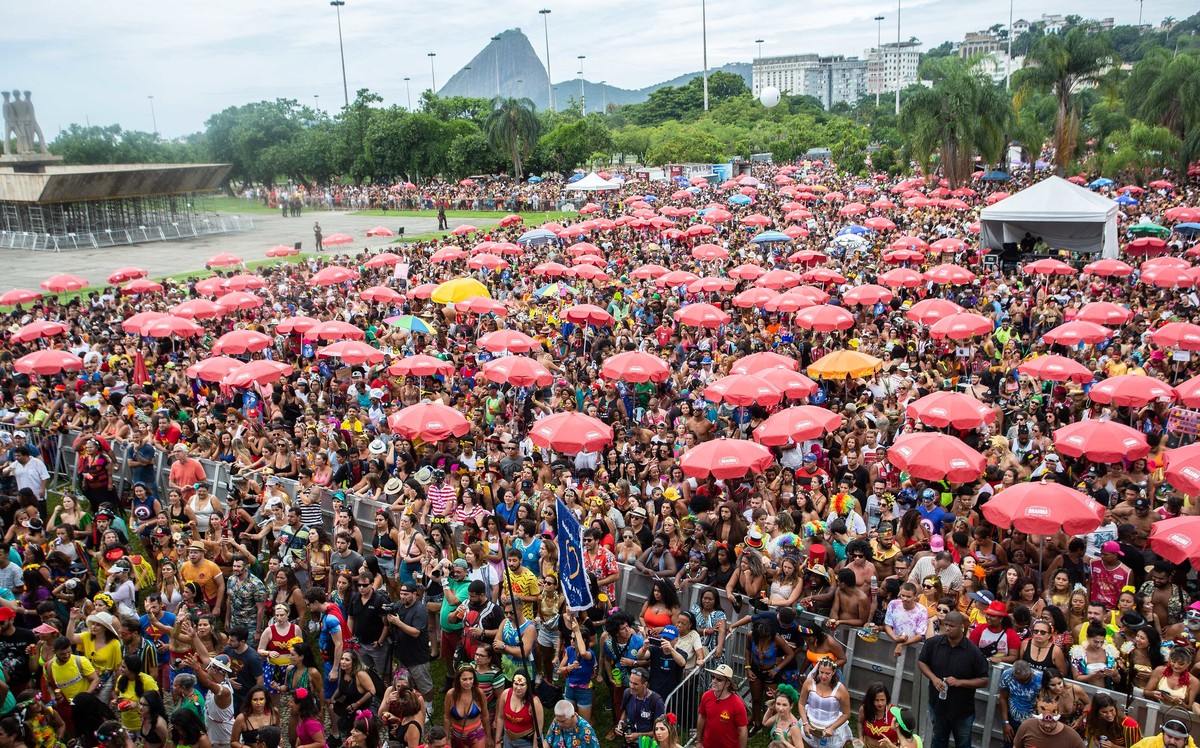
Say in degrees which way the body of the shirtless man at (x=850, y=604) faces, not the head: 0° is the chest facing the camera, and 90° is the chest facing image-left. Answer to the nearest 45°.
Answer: approximately 45°

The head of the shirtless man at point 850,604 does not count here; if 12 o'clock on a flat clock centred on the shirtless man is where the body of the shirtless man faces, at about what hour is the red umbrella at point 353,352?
The red umbrella is roughly at 3 o'clock from the shirtless man.

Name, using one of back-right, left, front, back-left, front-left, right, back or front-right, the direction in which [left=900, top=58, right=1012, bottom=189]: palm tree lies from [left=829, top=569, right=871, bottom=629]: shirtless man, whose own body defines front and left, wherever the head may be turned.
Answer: back-right

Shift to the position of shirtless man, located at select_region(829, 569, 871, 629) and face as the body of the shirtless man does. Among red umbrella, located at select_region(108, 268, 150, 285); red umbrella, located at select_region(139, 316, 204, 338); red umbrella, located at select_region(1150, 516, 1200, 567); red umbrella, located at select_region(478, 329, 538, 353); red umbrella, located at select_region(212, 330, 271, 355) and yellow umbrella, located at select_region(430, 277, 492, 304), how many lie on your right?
5

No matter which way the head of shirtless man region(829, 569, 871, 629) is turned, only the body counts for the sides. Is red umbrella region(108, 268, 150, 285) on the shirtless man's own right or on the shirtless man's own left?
on the shirtless man's own right

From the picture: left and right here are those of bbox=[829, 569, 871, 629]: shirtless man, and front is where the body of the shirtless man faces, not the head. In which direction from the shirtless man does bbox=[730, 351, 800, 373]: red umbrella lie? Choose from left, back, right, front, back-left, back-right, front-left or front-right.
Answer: back-right

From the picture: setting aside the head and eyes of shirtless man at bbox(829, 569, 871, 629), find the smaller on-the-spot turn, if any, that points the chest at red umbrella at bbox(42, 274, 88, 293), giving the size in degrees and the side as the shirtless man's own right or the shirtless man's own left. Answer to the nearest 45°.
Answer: approximately 90° to the shirtless man's own right

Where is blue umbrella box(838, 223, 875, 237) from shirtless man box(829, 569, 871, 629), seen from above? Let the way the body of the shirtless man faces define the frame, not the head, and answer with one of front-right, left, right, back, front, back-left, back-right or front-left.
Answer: back-right

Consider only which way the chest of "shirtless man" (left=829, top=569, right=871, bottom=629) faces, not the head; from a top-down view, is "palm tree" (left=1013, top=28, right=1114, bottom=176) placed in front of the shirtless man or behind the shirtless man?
behind
